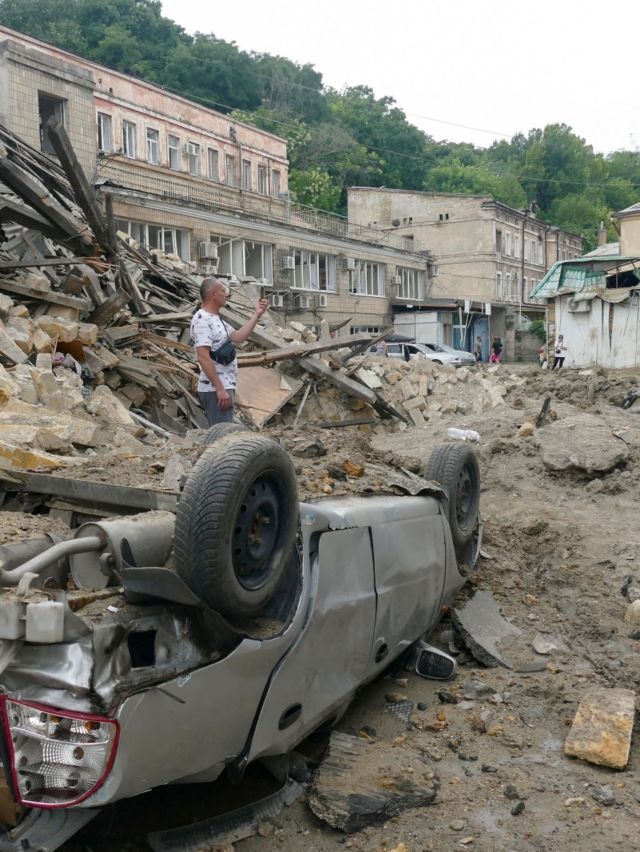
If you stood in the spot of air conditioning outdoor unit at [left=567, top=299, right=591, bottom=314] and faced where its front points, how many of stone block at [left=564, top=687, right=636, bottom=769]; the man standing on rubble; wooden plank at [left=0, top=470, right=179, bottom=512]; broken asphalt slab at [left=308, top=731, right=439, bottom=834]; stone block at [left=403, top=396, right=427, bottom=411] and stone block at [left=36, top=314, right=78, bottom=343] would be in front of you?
6

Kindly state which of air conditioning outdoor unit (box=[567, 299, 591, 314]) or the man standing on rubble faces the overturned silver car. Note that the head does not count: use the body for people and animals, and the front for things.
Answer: the air conditioning outdoor unit

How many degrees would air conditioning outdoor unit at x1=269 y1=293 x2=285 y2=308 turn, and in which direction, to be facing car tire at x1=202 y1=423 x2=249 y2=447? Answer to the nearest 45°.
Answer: approximately 45° to its right

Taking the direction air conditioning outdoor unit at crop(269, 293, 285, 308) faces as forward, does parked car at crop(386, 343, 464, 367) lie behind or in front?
in front

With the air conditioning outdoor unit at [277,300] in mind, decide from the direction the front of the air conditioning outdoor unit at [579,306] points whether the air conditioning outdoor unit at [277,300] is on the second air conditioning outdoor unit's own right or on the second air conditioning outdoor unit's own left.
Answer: on the second air conditioning outdoor unit's own right

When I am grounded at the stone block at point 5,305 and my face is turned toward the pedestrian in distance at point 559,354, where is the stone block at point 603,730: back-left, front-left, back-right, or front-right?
back-right

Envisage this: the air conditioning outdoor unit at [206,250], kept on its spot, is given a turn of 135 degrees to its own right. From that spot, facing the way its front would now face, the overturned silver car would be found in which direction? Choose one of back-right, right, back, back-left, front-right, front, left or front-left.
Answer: left

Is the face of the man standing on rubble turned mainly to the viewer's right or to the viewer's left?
to the viewer's right

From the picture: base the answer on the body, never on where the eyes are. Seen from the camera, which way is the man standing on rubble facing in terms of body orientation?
to the viewer's right

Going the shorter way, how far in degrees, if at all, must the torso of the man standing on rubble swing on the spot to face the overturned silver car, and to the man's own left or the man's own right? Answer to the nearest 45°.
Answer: approximately 90° to the man's own right

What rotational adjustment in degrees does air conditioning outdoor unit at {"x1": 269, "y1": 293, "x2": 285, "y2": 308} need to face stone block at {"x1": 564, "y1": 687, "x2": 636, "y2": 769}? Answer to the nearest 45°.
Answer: approximately 45° to its right

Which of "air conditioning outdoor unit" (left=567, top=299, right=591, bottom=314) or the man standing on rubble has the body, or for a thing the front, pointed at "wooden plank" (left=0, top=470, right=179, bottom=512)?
the air conditioning outdoor unit

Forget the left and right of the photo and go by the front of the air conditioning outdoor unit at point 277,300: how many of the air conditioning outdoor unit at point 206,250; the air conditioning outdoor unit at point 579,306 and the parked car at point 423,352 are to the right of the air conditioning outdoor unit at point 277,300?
1
